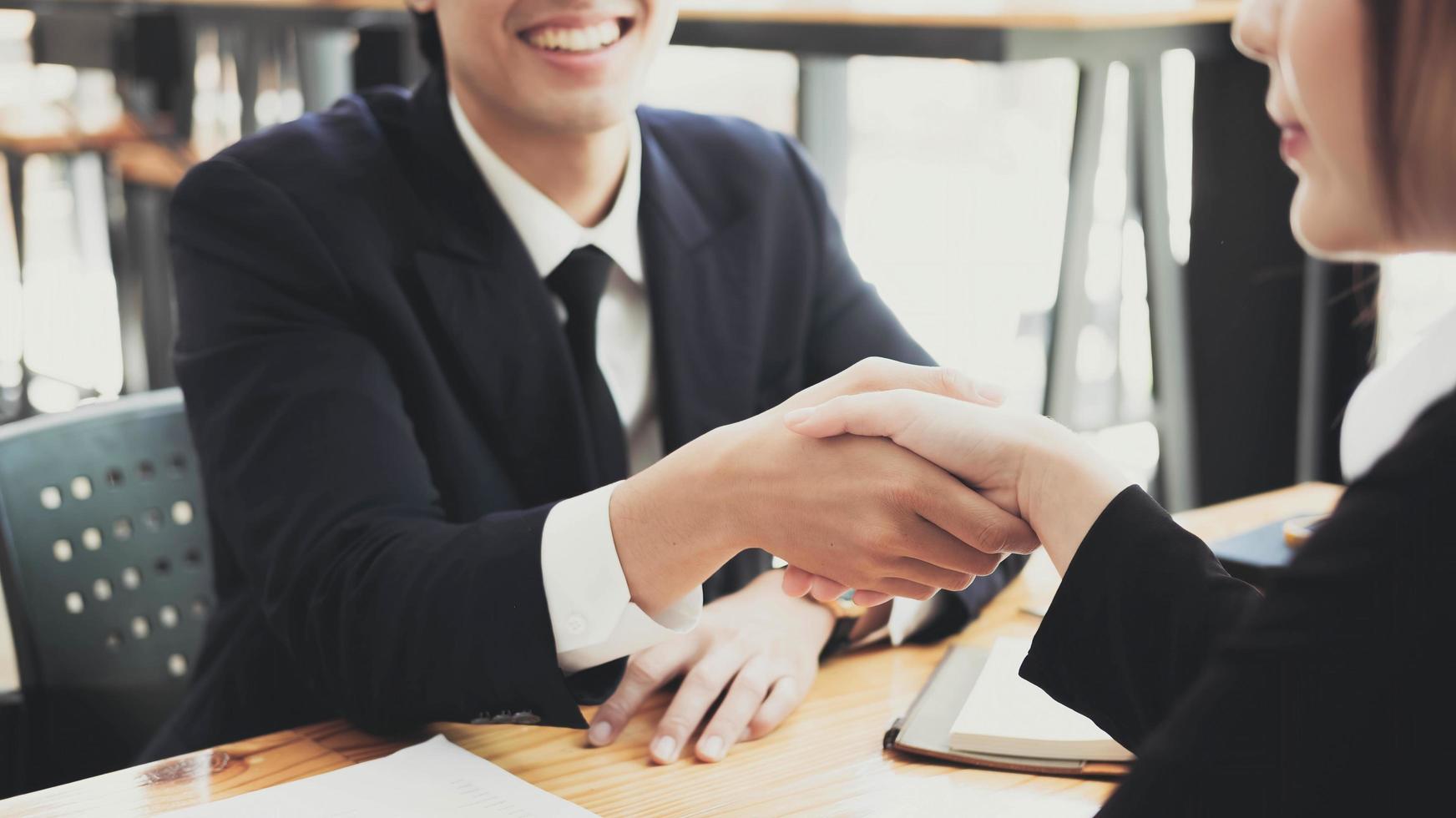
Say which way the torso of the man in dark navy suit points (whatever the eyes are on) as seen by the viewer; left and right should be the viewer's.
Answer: facing the viewer and to the right of the viewer

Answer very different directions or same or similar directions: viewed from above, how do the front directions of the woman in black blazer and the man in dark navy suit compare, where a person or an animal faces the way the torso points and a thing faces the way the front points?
very different directions

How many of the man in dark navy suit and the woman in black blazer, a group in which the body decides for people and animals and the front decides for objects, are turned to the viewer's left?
1

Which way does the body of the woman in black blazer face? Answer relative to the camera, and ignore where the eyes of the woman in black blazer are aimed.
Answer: to the viewer's left

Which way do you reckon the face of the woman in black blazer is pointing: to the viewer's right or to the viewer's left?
to the viewer's left

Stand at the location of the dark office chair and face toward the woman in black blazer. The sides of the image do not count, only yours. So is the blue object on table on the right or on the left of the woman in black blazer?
left

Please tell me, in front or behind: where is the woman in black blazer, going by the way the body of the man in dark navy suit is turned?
in front

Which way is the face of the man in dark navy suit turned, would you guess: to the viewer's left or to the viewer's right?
to the viewer's right
